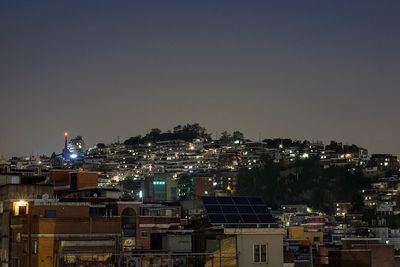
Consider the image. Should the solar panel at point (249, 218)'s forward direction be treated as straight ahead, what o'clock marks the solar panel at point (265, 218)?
the solar panel at point (265, 218) is roughly at 8 o'clock from the solar panel at point (249, 218).

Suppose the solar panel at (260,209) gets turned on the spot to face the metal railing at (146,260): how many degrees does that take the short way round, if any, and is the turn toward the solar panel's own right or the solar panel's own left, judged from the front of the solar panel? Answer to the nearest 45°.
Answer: approximately 90° to the solar panel's own right

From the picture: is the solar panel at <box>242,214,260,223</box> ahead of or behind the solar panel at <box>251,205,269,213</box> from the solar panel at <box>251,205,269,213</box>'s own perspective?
ahead

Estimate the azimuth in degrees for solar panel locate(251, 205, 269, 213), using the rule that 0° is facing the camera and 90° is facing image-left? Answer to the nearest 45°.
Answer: approximately 0°

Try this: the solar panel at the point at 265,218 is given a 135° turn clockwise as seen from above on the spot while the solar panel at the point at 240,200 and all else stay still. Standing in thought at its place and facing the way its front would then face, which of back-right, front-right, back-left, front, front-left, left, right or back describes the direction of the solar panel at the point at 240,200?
front

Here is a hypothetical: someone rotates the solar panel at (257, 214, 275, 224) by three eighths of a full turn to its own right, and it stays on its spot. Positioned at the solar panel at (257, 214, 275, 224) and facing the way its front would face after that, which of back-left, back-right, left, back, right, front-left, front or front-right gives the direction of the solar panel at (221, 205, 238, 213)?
front-left

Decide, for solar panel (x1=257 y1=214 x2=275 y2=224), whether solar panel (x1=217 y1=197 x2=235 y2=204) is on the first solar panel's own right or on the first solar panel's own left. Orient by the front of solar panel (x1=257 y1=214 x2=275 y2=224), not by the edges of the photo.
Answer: on the first solar panel's own right

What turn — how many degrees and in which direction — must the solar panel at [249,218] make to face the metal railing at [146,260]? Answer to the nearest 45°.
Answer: approximately 90° to its right

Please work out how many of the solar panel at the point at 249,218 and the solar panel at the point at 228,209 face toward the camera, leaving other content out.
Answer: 2

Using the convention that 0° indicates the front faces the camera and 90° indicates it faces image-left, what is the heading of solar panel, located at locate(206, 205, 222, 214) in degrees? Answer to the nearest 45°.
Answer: approximately 0°

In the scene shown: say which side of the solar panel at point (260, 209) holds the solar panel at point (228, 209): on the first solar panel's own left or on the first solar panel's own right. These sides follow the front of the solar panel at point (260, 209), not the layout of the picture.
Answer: on the first solar panel's own right
